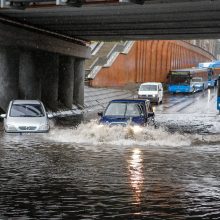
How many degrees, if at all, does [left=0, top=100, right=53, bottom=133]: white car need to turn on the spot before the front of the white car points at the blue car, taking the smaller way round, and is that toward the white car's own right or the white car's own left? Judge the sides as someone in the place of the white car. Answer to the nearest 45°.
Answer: approximately 90° to the white car's own left

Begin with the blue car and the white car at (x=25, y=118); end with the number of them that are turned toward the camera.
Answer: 2

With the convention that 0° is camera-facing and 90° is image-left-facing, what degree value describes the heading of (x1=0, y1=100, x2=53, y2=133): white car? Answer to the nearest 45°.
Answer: approximately 0°

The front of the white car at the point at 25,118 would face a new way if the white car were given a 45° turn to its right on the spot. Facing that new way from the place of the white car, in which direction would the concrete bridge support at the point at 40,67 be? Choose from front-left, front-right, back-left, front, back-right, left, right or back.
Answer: back-right

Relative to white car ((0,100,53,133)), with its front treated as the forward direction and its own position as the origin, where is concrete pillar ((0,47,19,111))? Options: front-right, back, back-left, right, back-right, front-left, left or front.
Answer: back

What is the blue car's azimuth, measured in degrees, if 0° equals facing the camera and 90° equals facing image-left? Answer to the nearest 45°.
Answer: approximately 0°

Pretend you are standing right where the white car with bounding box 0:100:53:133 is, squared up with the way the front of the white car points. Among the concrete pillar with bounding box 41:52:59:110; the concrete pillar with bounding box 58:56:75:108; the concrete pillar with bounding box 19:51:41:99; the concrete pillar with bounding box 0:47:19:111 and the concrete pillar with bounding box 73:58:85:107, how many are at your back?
5

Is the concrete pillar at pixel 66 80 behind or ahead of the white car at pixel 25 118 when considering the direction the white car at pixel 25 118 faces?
behind

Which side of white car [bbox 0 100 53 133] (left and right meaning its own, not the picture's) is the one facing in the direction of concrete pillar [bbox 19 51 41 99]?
back

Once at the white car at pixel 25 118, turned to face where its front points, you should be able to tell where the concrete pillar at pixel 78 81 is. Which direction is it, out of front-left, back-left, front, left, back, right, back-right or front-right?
back

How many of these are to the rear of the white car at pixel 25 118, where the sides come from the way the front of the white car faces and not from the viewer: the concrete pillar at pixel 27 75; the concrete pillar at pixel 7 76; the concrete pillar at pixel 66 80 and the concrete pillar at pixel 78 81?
4

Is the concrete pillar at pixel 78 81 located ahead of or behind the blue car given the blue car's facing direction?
behind

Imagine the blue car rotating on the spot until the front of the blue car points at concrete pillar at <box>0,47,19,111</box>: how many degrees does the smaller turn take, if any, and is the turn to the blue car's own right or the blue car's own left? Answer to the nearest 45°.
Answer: approximately 135° to the blue car's own right
